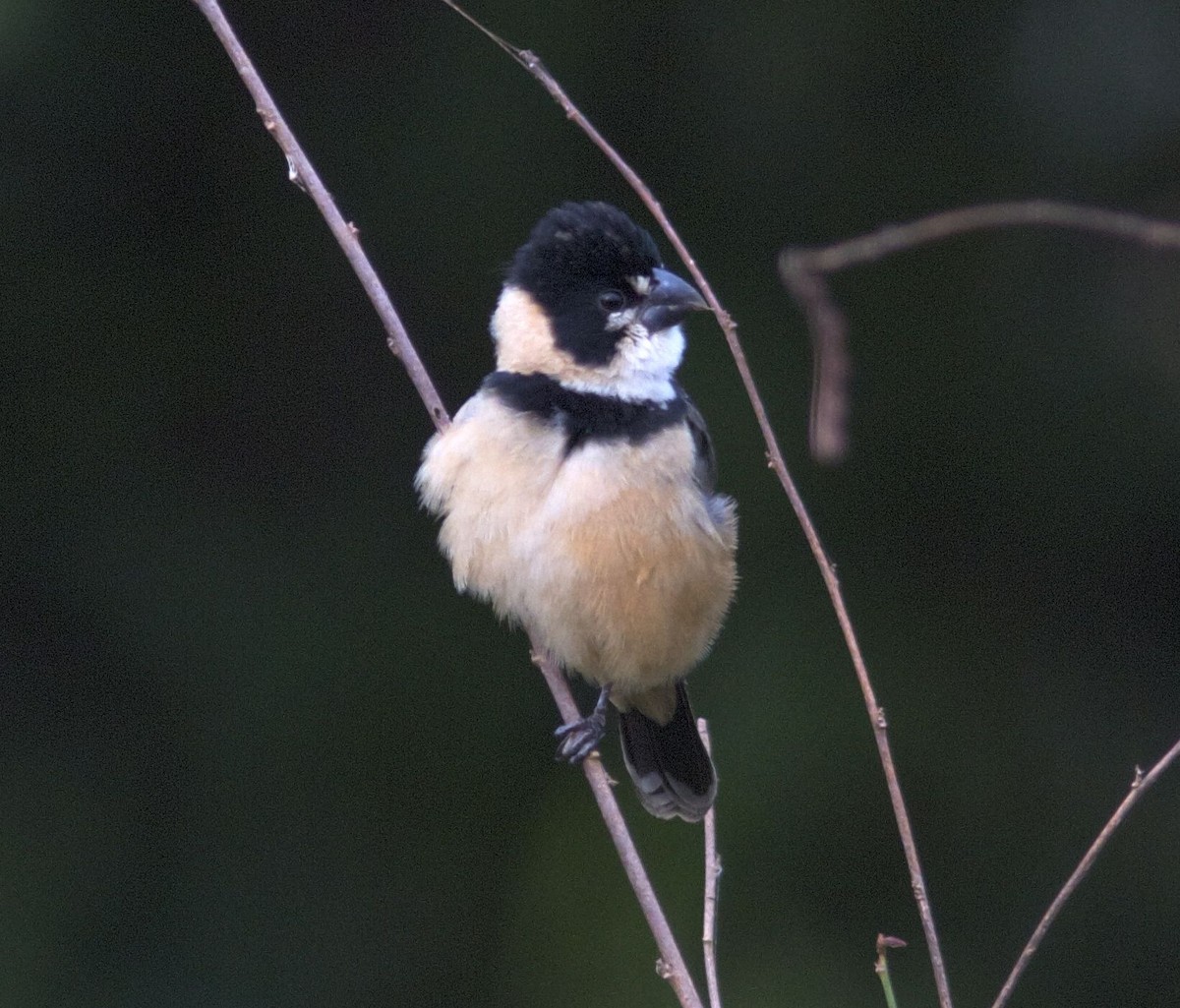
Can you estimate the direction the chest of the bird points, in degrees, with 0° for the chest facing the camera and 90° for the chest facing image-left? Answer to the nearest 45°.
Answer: approximately 0°
